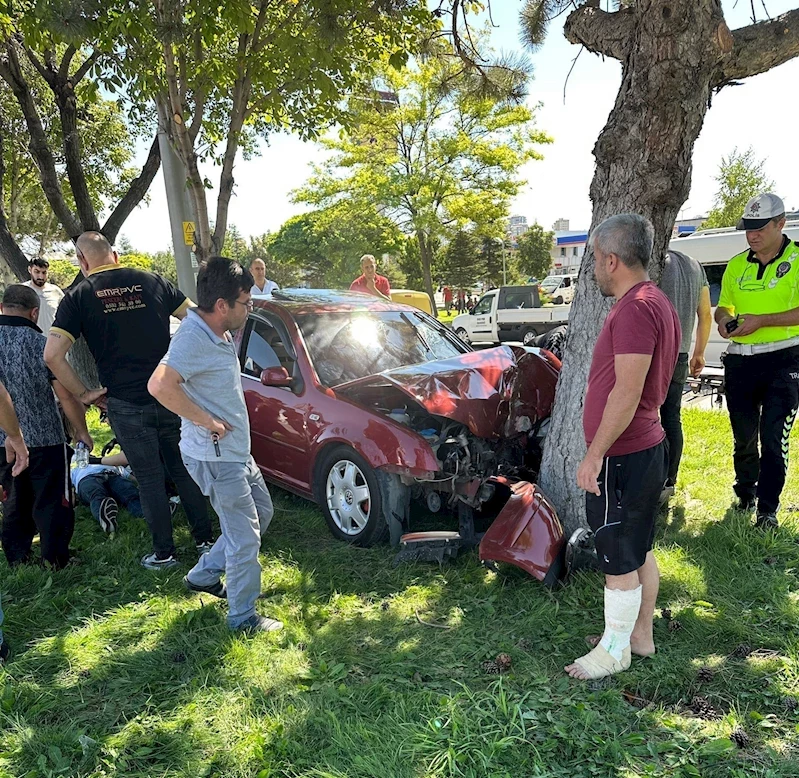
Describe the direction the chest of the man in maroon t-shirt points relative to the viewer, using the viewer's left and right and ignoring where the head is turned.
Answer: facing to the left of the viewer

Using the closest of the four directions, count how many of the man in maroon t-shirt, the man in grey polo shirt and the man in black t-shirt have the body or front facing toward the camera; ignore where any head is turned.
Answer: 0

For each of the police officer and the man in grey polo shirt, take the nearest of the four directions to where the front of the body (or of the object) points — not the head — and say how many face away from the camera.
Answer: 0

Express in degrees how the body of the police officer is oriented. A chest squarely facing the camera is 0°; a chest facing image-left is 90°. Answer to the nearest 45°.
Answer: approximately 45°

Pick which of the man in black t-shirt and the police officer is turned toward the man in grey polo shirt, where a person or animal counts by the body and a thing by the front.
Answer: the police officer

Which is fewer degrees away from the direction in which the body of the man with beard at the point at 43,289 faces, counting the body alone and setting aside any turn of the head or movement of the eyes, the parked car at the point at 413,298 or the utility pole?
the utility pole

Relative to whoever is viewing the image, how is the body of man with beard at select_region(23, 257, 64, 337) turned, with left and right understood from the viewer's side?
facing the viewer

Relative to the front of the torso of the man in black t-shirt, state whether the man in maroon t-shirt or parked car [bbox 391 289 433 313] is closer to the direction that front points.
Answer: the parked car

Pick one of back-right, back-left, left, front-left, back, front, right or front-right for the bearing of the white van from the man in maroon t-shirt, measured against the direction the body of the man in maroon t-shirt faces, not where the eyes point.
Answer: right

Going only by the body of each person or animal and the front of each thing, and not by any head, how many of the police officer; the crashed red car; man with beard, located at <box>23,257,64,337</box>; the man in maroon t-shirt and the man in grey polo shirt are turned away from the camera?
0

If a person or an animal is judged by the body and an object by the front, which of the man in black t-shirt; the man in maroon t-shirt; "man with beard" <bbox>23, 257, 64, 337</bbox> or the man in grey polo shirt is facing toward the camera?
the man with beard

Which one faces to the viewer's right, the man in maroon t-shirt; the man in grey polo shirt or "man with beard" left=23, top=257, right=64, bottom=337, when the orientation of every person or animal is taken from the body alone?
the man in grey polo shirt

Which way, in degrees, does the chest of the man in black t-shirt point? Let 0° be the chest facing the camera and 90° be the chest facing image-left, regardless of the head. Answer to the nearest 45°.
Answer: approximately 180°

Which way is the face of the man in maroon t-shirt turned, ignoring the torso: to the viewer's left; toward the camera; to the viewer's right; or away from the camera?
to the viewer's left

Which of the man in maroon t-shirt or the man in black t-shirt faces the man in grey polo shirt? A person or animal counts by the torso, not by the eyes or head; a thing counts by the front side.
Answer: the man in maroon t-shirt

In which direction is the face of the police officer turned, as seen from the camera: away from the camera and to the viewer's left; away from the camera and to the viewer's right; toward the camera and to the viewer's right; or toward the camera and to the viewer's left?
toward the camera and to the viewer's left

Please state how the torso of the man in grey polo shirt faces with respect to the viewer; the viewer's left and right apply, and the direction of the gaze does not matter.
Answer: facing to the right of the viewer

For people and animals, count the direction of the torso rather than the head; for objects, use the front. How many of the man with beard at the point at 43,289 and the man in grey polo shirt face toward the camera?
1

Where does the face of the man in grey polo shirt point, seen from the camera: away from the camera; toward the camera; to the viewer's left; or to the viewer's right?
to the viewer's right

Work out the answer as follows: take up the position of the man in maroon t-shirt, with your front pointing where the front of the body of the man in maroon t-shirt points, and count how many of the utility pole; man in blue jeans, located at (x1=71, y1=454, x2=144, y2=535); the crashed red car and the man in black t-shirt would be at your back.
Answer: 0

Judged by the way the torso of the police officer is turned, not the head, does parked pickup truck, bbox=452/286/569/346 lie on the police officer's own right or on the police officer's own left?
on the police officer's own right
